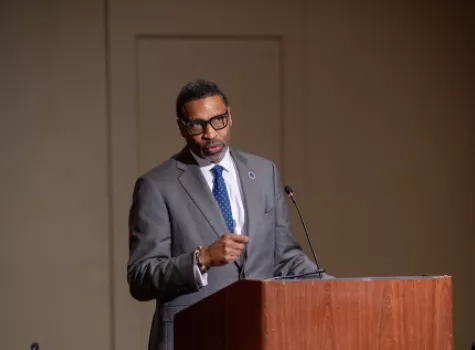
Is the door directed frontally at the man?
yes

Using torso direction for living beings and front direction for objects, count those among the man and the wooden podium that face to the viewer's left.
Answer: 0

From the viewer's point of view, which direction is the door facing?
toward the camera

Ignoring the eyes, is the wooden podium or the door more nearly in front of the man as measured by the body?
the wooden podium

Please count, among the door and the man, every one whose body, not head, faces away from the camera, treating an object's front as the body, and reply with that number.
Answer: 0

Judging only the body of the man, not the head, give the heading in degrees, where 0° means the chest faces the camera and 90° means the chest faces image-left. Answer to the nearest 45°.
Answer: approximately 315°

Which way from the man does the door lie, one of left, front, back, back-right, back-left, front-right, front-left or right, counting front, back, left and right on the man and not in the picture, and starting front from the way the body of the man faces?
back-left

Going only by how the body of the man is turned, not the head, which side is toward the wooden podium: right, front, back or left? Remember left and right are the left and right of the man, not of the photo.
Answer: front

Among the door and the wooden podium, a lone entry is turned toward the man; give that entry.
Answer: the door

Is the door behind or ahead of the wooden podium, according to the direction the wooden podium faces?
behind
